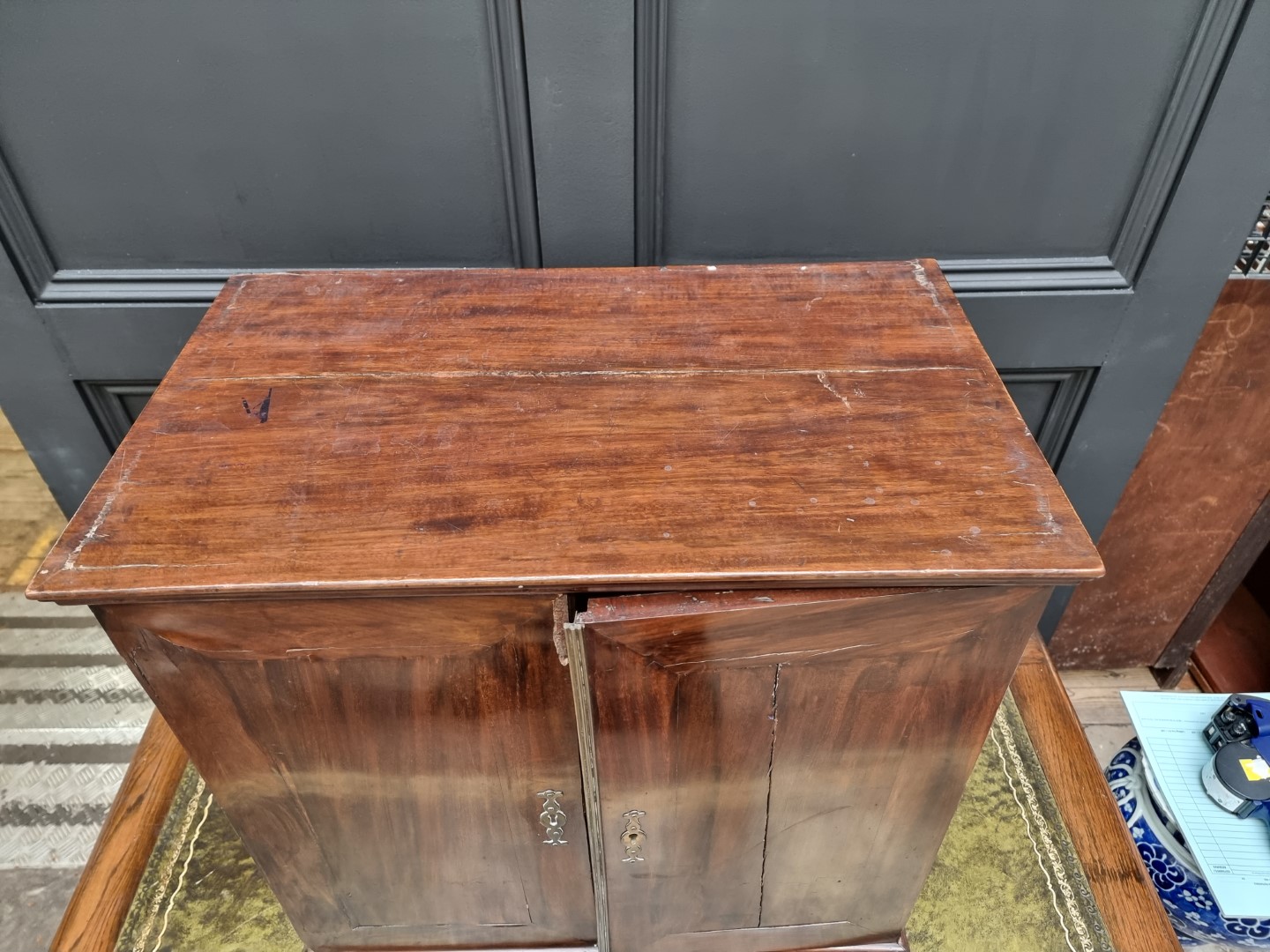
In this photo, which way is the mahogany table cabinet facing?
toward the camera

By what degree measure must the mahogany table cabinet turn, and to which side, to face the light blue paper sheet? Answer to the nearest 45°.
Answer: approximately 135° to its left

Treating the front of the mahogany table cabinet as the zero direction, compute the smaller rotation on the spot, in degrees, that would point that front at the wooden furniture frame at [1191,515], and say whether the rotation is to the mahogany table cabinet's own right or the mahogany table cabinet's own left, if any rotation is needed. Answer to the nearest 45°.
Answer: approximately 90° to the mahogany table cabinet's own left
